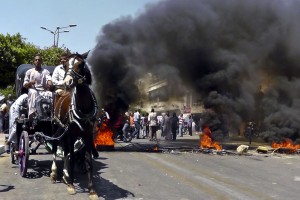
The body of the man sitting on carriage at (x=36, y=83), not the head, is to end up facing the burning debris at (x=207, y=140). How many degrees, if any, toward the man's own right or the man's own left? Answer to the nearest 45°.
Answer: approximately 135° to the man's own left

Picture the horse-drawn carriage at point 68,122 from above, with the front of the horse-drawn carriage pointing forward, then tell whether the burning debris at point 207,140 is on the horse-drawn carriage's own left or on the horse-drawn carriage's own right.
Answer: on the horse-drawn carriage's own left

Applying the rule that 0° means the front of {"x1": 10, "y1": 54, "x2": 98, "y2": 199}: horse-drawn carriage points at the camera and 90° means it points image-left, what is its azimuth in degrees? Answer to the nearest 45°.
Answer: approximately 315°

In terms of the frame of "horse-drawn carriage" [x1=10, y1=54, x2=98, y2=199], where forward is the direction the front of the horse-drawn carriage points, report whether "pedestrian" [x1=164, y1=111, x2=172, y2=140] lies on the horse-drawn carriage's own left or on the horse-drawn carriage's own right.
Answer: on the horse-drawn carriage's own left

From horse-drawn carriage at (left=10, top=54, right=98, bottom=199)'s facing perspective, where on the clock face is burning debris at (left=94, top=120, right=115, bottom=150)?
The burning debris is roughly at 8 o'clock from the horse-drawn carriage.

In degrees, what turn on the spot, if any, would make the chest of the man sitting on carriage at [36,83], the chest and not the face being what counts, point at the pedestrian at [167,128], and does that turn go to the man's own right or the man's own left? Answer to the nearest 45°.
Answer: approximately 135° to the man's own left
